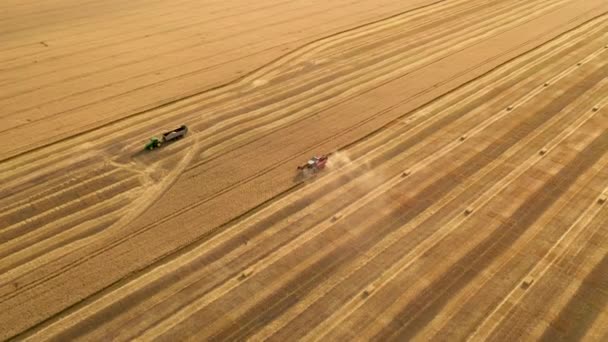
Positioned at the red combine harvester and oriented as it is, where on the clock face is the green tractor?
The green tractor is roughly at 2 o'clock from the red combine harvester.

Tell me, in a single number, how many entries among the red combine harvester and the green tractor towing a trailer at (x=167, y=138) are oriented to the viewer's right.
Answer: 0

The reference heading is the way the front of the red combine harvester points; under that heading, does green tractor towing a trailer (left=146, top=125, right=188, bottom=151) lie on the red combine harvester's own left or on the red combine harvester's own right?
on the red combine harvester's own right

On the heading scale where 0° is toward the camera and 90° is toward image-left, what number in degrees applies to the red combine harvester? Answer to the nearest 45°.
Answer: approximately 45°

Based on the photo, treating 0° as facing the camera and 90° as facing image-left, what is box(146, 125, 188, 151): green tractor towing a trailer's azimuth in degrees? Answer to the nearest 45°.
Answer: approximately 45°

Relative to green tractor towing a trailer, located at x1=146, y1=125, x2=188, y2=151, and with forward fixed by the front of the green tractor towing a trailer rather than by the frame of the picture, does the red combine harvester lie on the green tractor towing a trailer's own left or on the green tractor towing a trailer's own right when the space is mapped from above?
on the green tractor towing a trailer's own left
